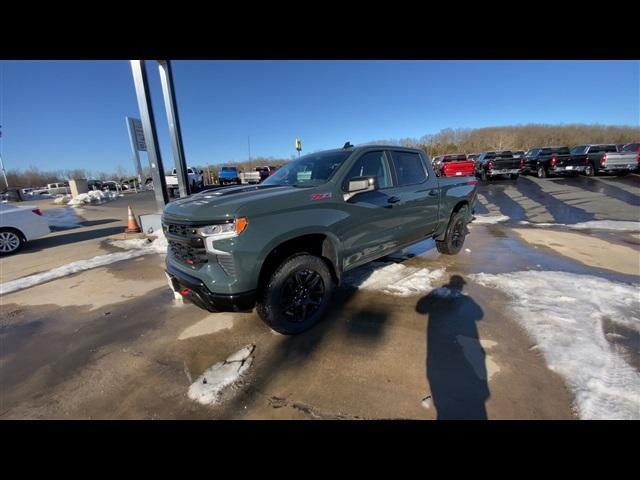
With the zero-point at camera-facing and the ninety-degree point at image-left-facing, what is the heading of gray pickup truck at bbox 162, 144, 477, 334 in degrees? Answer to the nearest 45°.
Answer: approximately 45°

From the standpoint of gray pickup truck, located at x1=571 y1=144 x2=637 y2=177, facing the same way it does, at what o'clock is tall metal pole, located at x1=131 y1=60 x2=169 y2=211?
The tall metal pole is roughly at 8 o'clock from the gray pickup truck.

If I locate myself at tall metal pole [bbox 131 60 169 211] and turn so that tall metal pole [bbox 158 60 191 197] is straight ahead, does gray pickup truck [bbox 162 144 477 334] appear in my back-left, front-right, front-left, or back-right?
back-right

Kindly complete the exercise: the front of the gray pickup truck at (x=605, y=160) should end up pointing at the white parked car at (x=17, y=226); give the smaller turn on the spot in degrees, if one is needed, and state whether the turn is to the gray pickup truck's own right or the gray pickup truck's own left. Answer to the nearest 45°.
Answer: approximately 90° to the gray pickup truck's own left

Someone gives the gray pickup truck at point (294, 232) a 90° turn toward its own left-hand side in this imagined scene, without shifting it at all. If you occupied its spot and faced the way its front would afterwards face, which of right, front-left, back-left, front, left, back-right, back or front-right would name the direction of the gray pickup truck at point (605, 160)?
left

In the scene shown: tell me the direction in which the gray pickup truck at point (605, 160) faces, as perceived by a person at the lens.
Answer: facing away from the viewer and to the left of the viewer

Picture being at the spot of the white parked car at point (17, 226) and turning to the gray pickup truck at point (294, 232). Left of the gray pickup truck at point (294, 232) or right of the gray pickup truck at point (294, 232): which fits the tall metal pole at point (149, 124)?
left

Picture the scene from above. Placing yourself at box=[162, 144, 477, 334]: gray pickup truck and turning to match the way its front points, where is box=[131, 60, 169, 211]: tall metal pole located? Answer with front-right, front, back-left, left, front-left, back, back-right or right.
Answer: right
